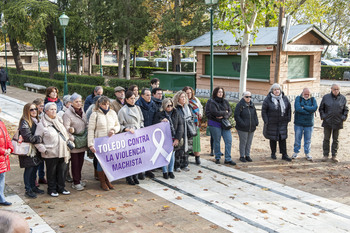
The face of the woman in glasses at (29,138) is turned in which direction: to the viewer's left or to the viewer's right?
to the viewer's right

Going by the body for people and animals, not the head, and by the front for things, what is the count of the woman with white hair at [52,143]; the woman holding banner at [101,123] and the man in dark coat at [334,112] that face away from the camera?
0

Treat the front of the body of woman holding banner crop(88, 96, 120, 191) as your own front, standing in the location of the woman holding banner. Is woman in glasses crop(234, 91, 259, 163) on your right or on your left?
on your left

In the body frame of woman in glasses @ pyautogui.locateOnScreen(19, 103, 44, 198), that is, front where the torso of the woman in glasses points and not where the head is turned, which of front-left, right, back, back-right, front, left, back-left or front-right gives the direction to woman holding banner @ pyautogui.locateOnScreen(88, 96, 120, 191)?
front-left

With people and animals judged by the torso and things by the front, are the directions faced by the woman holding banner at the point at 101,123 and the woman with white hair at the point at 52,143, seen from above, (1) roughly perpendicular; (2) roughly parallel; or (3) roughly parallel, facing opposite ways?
roughly parallel

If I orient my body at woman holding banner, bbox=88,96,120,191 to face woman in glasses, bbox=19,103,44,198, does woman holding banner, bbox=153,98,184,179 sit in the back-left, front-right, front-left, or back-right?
back-right

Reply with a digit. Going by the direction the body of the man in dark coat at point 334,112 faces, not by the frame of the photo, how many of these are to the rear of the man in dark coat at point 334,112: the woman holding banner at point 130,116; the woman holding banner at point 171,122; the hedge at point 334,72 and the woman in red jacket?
1

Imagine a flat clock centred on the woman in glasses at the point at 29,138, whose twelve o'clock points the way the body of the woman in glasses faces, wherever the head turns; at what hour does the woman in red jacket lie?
The woman in red jacket is roughly at 3 o'clock from the woman in glasses.

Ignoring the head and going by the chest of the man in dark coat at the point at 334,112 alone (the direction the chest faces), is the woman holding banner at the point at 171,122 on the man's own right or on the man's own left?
on the man's own right

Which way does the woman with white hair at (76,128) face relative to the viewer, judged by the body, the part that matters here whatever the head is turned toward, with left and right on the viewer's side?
facing the viewer and to the right of the viewer

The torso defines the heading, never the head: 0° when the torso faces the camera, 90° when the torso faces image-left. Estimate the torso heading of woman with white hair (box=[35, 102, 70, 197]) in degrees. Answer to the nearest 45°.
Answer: approximately 315°

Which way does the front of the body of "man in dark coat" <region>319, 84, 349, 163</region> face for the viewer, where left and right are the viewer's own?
facing the viewer
